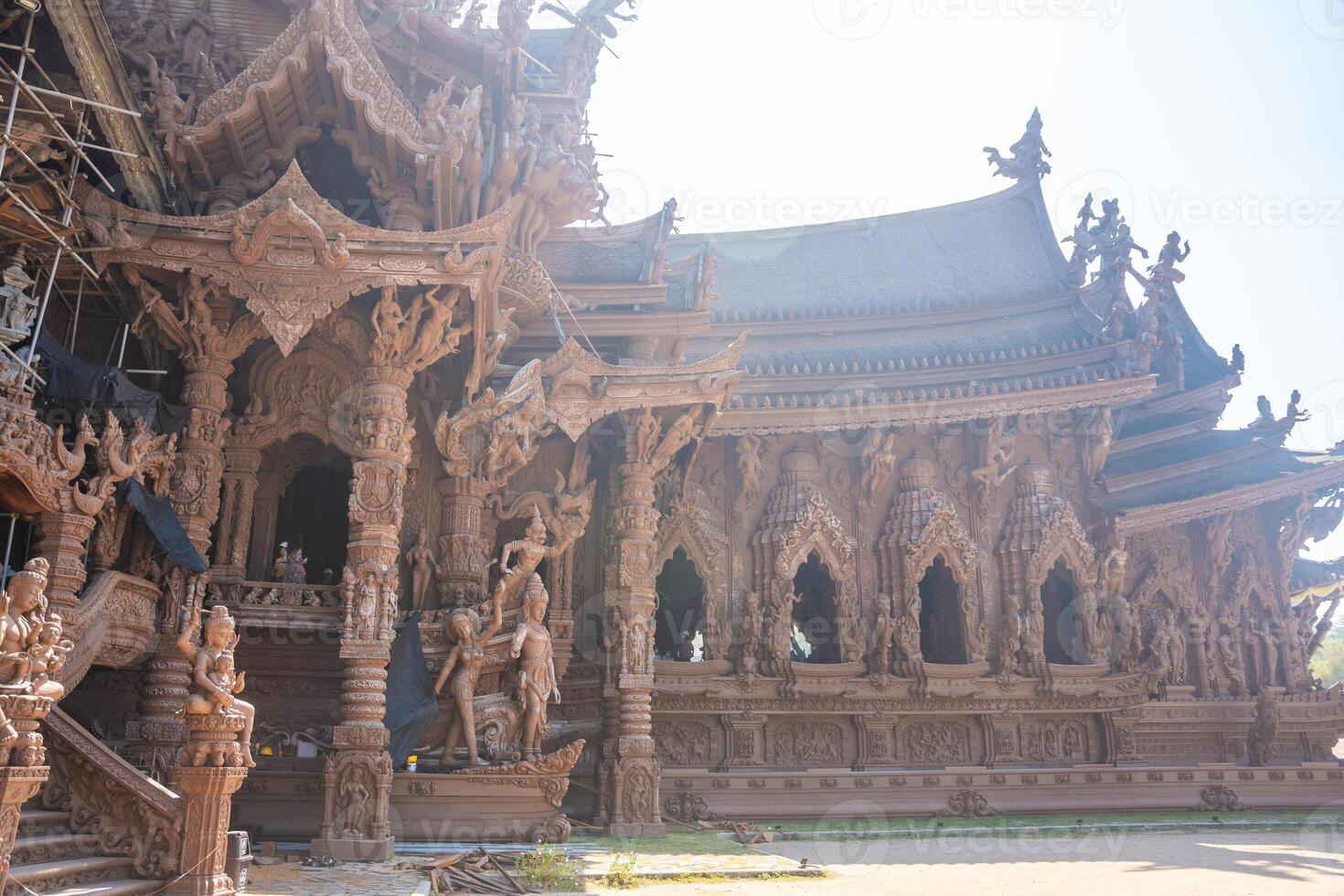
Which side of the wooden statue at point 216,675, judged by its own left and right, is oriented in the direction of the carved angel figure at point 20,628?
right

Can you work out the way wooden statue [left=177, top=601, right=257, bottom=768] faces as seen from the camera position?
facing the viewer and to the right of the viewer

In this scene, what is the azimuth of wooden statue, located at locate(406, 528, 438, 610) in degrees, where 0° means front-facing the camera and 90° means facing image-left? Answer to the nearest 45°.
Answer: approximately 0°

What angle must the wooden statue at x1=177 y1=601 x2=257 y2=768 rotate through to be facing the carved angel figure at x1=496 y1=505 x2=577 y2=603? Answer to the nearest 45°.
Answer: approximately 90° to its left

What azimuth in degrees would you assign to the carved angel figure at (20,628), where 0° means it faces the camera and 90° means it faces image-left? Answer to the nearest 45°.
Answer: approximately 315°

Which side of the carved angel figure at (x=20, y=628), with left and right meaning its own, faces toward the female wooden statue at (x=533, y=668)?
left
